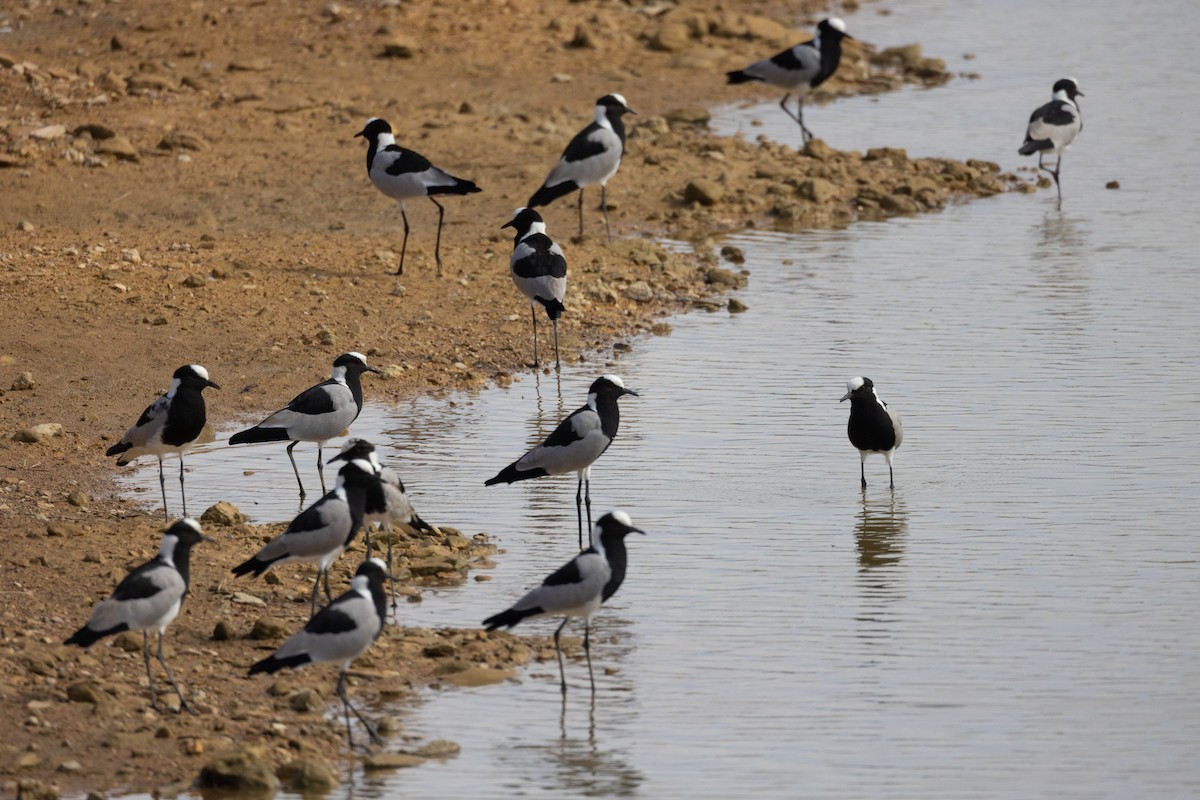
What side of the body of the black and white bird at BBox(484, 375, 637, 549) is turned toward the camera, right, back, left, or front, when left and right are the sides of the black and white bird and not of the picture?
right

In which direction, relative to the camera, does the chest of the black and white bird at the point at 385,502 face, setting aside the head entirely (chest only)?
to the viewer's left

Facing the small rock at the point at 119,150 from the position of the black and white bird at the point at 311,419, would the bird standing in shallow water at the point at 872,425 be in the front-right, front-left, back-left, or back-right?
back-right

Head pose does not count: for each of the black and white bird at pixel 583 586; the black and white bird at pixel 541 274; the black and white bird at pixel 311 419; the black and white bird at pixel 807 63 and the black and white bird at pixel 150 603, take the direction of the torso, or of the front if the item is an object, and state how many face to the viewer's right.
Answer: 4

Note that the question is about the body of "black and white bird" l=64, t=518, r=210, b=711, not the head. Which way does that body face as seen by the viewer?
to the viewer's right

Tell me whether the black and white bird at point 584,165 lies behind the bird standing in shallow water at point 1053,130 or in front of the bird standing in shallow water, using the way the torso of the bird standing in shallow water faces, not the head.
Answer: behind

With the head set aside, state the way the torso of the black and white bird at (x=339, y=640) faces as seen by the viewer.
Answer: to the viewer's right

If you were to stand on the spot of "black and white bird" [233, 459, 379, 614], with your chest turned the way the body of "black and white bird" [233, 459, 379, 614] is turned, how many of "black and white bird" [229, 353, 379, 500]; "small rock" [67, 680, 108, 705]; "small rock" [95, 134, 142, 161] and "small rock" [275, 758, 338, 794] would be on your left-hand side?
2

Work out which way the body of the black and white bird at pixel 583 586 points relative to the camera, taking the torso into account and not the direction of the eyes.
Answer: to the viewer's right

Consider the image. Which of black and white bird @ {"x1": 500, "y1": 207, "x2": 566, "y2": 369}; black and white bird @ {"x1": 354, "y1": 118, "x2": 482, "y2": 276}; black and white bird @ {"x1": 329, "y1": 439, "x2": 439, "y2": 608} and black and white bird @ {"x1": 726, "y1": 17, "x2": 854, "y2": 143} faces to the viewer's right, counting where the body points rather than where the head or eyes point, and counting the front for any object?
black and white bird @ {"x1": 726, "y1": 17, "x2": 854, "y2": 143}

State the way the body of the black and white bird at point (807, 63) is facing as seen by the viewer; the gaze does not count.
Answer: to the viewer's right

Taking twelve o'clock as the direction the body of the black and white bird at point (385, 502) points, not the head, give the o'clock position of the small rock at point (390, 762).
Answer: The small rock is roughly at 9 o'clock from the black and white bird.

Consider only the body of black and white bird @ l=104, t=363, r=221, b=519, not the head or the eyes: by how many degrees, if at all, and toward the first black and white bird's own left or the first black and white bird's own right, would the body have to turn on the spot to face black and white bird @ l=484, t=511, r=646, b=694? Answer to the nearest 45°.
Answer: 0° — it already faces it

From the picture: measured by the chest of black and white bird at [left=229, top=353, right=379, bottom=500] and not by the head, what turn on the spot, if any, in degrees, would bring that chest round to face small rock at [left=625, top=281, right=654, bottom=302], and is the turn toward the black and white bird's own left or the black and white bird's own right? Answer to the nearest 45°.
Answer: approximately 45° to the black and white bird's own left
